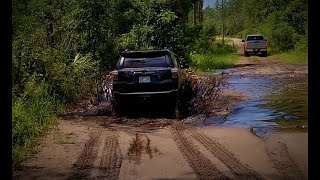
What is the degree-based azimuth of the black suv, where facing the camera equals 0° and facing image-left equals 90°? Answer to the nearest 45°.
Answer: approximately 180°
